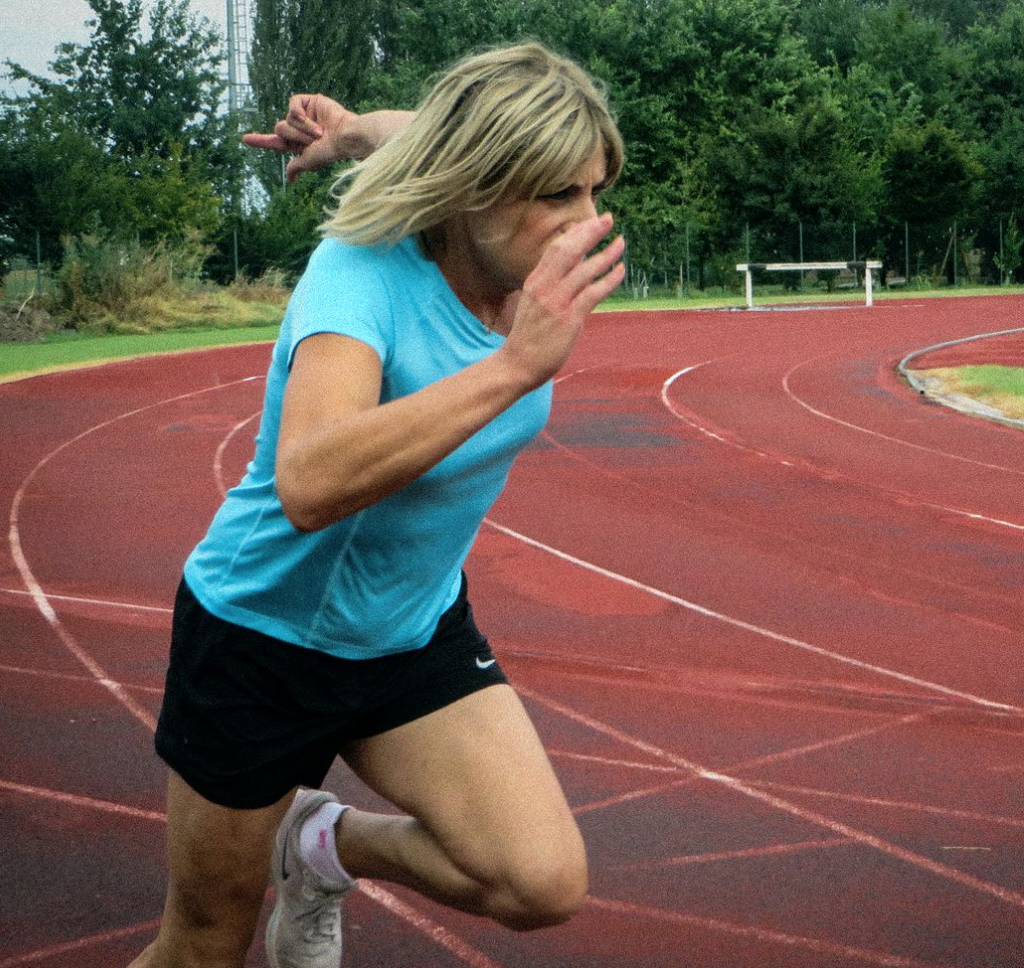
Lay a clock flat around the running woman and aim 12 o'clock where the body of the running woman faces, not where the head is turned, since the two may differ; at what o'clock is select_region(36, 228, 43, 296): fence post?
The fence post is roughly at 7 o'clock from the running woman.

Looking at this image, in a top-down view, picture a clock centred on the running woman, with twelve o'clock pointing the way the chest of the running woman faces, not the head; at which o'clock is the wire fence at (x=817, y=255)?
The wire fence is roughly at 8 o'clock from the running woman.

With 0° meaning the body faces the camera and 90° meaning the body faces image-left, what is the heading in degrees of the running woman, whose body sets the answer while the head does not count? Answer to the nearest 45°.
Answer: approximately 315°

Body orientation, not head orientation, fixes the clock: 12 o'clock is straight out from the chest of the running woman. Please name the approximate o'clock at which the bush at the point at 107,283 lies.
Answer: The bush is roughly at 7 o'clock from the running woman.

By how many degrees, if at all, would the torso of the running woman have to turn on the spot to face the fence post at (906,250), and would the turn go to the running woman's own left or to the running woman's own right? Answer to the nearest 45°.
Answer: approximately 135° to the running woman's own left

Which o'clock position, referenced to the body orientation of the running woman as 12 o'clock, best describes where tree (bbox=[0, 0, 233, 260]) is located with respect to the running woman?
The tree is roughly at 7 o'clock from the running woman.
